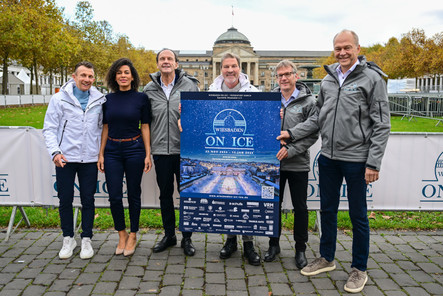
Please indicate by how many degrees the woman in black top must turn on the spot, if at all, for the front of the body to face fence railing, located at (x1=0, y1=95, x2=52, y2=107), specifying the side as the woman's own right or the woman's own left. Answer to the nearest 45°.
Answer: approximately 180°

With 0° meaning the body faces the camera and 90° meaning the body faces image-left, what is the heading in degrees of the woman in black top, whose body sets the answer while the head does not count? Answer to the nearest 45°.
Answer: approximately 0°

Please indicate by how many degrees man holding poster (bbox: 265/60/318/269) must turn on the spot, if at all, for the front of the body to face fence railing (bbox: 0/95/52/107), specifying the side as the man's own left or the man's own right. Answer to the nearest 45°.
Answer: approximately 90° to the man's own right

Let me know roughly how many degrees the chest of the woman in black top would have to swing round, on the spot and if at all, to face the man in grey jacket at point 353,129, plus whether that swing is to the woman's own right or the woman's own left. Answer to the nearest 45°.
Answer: approximately 45° to the woman's own left

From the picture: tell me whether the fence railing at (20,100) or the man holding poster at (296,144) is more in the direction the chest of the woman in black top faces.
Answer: the man holding poster

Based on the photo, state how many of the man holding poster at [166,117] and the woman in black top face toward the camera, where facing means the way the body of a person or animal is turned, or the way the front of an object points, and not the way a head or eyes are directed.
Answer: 2

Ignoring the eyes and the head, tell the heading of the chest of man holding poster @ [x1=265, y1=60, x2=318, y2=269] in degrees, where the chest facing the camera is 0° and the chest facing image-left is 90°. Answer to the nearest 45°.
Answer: approximately 45°
